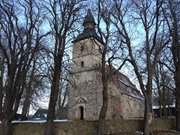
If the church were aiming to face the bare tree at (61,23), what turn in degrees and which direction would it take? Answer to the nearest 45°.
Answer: approximately 45° to its left

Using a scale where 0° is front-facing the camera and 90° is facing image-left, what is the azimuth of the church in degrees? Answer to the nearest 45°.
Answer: approximately 45°

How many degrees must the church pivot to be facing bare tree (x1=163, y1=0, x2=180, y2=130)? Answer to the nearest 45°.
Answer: approximately 45° to its left
